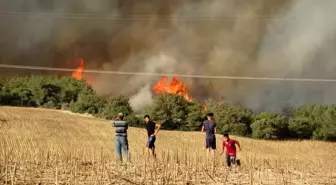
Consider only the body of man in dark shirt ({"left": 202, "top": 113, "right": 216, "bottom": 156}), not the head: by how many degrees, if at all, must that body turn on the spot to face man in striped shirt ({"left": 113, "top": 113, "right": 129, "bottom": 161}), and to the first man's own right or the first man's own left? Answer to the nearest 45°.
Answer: approximately 90° to the first man's own left

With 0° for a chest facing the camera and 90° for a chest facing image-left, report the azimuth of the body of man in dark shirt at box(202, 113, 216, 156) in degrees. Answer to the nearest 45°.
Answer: approximately 180°

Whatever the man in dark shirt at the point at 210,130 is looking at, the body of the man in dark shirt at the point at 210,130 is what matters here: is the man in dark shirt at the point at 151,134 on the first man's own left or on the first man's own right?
on the first man's own left
